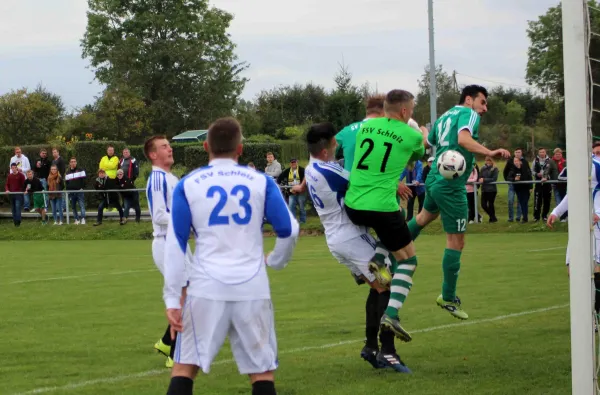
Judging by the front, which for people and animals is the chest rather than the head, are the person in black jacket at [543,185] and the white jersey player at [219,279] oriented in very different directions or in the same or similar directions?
very different directions

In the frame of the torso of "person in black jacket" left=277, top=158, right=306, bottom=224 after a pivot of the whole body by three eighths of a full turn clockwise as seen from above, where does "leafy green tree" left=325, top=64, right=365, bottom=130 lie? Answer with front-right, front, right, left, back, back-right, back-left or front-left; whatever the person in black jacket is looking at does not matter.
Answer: front-right

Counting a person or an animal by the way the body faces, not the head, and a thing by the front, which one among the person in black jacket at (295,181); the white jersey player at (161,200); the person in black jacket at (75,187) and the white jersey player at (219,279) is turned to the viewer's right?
the white jersey player at (161,200)

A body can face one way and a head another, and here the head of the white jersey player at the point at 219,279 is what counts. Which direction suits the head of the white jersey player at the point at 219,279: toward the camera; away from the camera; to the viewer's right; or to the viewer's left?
away from the camera

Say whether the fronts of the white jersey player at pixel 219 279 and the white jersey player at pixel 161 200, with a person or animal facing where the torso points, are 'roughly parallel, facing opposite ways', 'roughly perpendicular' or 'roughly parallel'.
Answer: roughly perpendicular

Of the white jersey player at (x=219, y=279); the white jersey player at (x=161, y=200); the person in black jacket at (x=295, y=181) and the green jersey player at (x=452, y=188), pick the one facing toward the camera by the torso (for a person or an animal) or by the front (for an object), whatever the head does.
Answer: the person in black jacket

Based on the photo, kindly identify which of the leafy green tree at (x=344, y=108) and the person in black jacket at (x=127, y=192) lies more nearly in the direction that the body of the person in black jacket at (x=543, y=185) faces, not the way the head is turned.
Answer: the person in black jacket

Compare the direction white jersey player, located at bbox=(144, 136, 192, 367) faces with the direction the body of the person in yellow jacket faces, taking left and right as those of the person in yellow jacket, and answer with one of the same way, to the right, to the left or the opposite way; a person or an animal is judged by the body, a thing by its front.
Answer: to the left

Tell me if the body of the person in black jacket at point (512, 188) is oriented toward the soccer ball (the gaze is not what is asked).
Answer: yes

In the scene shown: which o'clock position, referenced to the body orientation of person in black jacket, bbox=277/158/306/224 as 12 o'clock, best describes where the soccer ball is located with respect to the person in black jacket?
The soccer ball is roughly at 12 o'clock from the person in black jacket.

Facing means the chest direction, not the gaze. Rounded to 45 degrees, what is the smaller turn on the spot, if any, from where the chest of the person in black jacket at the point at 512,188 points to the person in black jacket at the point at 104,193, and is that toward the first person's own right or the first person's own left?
approximately 90° to the first person's own right
